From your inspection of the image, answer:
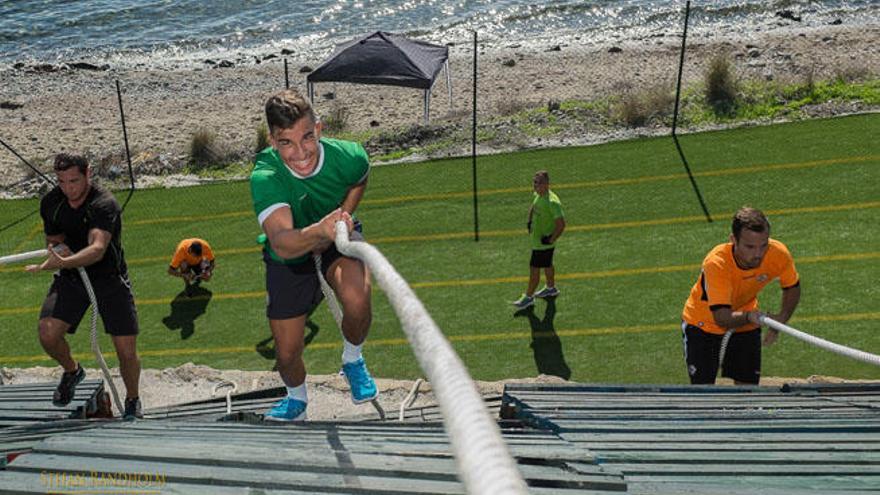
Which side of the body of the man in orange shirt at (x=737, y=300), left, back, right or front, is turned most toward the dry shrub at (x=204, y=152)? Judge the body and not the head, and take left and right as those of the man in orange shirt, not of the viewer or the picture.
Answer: back

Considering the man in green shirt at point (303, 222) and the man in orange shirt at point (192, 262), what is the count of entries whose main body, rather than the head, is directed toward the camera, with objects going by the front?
2

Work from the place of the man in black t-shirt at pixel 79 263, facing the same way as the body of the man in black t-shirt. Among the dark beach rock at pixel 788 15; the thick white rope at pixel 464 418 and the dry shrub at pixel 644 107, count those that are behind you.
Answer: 2

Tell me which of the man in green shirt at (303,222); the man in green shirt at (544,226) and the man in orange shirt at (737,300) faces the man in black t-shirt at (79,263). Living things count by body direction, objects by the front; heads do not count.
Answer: the man in green shirt at (544,226)

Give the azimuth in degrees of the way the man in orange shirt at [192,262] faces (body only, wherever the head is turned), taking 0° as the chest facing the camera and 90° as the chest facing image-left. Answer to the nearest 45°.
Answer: approximately 0°

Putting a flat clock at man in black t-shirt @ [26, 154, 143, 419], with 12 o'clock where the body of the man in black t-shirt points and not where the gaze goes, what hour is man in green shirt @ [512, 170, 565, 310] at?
The man in green shirt is roughly at 7 o'clock from the man in black t-shirt.

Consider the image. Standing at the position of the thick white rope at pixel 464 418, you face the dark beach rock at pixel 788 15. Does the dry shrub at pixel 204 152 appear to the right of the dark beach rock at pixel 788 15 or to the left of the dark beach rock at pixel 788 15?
left

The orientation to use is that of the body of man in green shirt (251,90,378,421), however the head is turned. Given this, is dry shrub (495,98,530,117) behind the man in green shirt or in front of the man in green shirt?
behind

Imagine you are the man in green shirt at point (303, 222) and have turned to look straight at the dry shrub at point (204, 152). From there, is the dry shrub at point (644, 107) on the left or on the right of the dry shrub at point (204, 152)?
right
